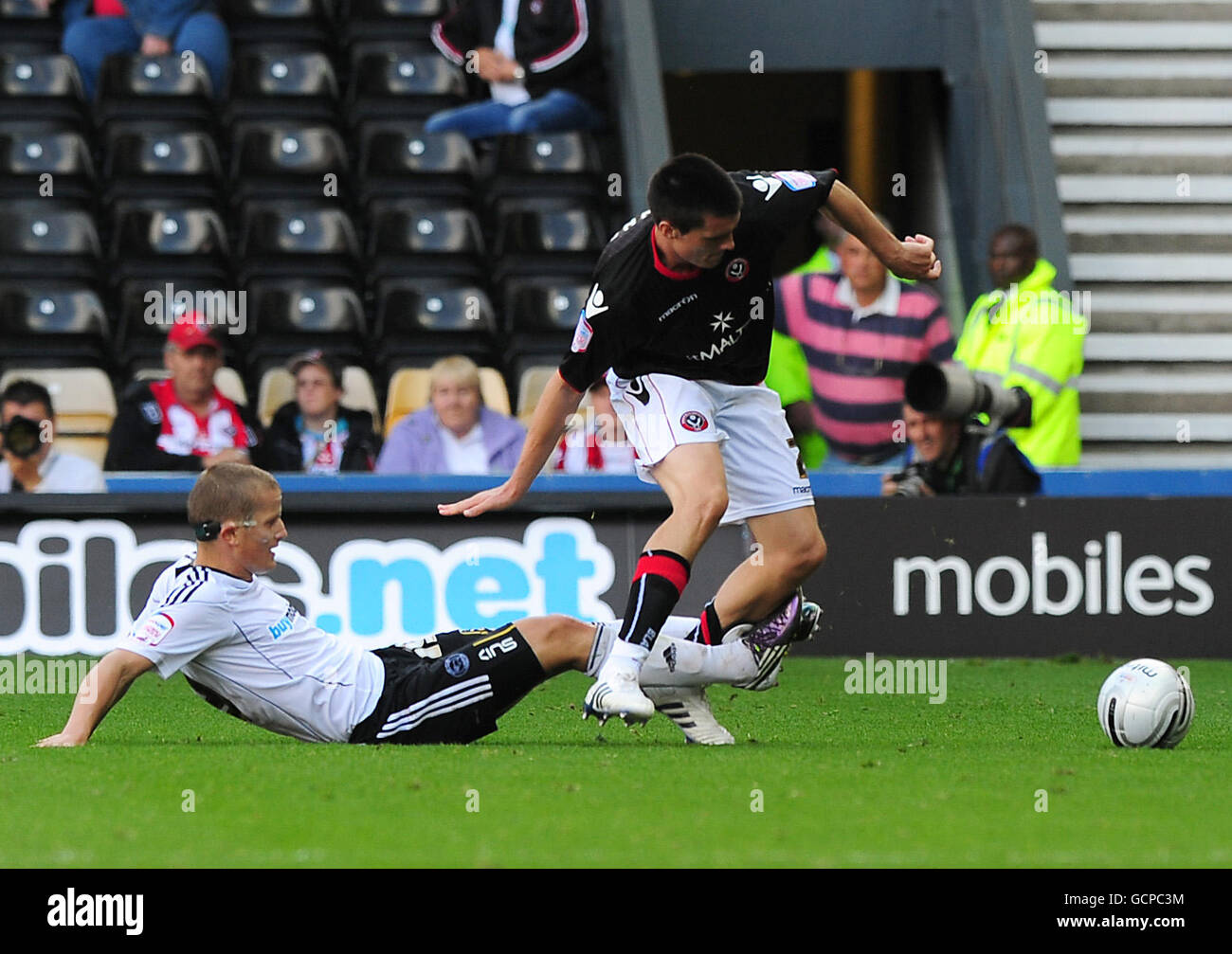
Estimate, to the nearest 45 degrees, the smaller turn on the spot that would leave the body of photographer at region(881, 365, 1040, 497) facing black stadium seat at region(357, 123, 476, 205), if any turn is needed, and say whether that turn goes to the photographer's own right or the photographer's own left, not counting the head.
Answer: approximately 90° to the photographer's own right

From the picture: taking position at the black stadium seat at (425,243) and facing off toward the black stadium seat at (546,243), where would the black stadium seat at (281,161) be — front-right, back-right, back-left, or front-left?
back-left

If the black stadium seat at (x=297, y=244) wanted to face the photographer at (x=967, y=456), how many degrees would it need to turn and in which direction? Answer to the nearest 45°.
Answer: approximately 45° to its left

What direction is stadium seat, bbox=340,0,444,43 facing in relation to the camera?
toward the camera

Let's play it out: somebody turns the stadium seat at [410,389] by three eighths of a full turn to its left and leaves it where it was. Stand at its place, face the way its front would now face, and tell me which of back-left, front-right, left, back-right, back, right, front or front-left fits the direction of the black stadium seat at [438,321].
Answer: front-left

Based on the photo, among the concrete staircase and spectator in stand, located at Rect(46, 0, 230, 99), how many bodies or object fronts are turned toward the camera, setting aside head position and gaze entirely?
2

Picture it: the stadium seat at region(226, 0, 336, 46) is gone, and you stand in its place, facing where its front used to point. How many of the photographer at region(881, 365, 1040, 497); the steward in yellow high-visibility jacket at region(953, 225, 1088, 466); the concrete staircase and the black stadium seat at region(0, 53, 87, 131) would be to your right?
1

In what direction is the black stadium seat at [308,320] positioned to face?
toward the camera

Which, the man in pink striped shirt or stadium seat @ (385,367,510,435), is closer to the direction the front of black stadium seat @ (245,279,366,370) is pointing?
the stadium seat

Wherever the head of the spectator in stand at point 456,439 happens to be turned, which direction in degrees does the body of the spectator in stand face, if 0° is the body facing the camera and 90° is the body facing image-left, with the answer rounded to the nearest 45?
approximately 0°

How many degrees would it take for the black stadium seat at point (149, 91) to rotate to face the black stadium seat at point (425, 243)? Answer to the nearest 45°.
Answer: approximately 45° to its left

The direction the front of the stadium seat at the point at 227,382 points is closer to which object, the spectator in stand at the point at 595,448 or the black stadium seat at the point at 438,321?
the spectator in stand
